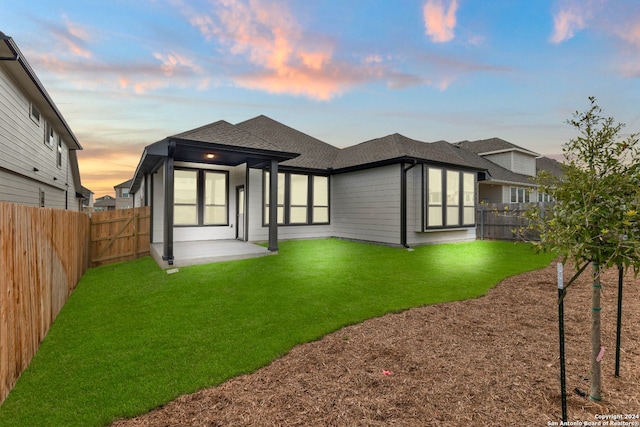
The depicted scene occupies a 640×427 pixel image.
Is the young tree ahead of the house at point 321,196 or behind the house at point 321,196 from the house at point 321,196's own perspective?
behind

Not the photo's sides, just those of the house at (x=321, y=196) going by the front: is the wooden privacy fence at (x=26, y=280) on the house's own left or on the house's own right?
on the house's own left

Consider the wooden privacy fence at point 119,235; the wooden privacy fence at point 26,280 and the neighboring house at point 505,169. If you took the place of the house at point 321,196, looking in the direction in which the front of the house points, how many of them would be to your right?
1

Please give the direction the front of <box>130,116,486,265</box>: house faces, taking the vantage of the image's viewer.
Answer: facing away from the viewer and to the left of the viewer

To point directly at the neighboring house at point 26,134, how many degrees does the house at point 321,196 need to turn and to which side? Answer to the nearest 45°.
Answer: approximately 45° to its left

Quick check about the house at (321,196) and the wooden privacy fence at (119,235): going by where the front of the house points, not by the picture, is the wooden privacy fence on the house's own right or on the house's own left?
on the house's own left

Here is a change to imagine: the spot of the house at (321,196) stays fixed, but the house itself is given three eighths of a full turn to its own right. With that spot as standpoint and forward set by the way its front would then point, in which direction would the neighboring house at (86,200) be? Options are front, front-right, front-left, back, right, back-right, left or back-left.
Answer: back-left
